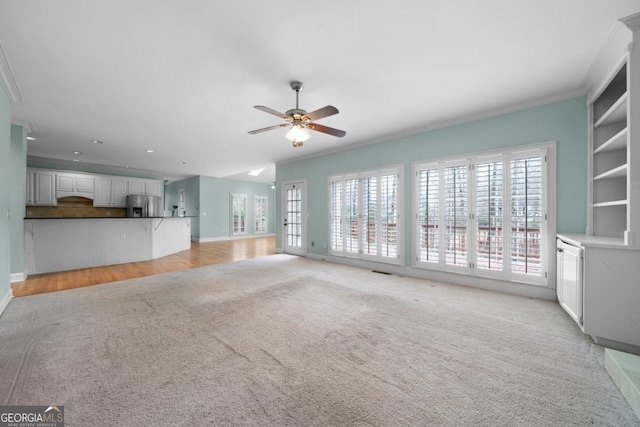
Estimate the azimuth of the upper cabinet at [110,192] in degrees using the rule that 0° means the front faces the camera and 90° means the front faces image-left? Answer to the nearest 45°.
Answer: approximately 0°

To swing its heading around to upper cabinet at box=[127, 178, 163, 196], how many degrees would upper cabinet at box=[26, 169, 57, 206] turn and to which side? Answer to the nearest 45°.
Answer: approximately 90° to its left

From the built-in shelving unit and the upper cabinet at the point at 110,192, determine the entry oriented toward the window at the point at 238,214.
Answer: the built-in shelving unit

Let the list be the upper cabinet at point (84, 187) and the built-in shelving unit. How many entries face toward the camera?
1

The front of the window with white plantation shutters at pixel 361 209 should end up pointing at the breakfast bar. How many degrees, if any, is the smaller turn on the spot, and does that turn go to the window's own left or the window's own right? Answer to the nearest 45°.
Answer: approximately 45° to the window's own right

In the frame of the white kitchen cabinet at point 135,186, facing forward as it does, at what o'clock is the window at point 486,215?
The window is roughly at 11 o'clock from the white kitchen cabinet.

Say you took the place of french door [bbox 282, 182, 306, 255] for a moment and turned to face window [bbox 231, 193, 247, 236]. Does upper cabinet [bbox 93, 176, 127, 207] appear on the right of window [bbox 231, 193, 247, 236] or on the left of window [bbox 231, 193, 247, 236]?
left

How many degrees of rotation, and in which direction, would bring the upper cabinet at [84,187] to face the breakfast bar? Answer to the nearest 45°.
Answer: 0° — it already faces it

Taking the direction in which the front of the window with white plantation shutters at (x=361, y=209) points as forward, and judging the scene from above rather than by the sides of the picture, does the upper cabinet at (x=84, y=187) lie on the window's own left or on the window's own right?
on the window's own right

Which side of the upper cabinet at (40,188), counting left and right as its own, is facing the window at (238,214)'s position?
left
